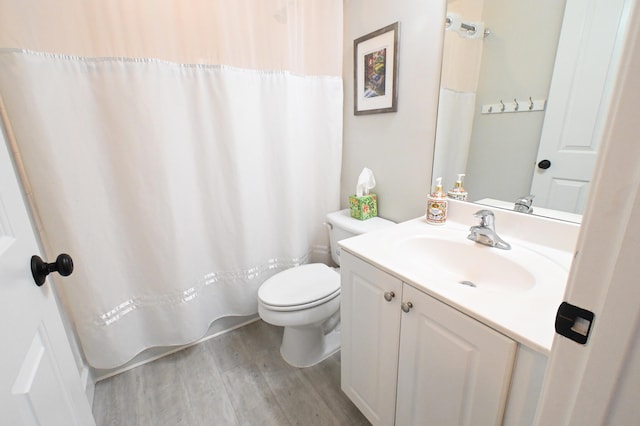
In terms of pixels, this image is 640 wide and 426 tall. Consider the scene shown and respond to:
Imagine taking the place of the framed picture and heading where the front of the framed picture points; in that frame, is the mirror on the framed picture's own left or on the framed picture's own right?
on the framed picture's own left

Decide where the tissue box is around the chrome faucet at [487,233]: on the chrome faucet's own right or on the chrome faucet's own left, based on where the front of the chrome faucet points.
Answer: on the chrome faucet's own right

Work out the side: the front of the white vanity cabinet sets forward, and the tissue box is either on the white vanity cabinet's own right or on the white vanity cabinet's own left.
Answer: on the white vanity cabinet's own right

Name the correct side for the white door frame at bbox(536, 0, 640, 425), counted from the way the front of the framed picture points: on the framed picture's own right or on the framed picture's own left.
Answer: on the framed picture's own left

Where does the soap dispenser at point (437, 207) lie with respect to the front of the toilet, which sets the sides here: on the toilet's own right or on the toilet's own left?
on the toilet's own left

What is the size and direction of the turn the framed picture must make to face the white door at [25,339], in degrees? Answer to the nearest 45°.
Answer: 0° — it already faces it

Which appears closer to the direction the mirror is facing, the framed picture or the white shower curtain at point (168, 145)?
the white shower curtain
